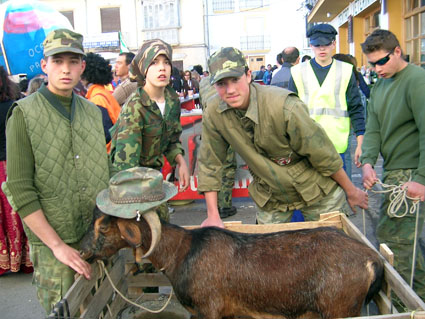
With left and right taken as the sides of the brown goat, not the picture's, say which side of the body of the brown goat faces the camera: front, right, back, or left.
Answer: left

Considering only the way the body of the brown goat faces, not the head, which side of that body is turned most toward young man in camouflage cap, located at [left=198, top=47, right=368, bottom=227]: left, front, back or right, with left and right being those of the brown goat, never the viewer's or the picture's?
right

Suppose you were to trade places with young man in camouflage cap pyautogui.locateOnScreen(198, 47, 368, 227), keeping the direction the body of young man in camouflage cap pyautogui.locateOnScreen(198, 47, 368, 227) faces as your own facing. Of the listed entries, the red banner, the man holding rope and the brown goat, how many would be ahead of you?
1

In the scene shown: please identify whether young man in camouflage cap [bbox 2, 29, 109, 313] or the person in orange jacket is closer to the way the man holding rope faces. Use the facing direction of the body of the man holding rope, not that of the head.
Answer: the young man in camouflage cap

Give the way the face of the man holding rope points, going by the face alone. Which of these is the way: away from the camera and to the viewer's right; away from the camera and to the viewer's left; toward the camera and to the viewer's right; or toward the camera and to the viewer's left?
toward the camera and to the viewer's left

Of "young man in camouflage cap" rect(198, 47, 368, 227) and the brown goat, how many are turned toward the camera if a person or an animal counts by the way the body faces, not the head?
1

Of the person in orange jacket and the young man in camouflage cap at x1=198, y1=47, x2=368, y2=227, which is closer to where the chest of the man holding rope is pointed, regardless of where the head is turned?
the young man in camouflage cap

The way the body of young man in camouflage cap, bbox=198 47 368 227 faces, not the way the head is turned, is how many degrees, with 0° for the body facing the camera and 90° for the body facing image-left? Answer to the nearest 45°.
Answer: approximately 0°

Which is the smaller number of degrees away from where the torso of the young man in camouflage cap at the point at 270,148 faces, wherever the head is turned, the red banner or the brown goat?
the brown goat

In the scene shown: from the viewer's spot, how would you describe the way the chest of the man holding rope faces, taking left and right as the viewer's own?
facing the viewer and to the left of the viewer

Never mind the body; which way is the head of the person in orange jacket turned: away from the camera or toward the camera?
away from the camera

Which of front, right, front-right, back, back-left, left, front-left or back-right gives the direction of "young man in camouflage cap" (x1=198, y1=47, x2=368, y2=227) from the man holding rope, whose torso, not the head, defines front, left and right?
front

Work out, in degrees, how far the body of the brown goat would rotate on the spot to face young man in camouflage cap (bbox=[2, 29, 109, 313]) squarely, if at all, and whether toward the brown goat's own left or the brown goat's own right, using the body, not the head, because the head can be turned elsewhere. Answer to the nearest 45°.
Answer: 0° — it already faces them

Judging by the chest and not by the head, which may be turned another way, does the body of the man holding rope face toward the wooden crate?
yes
